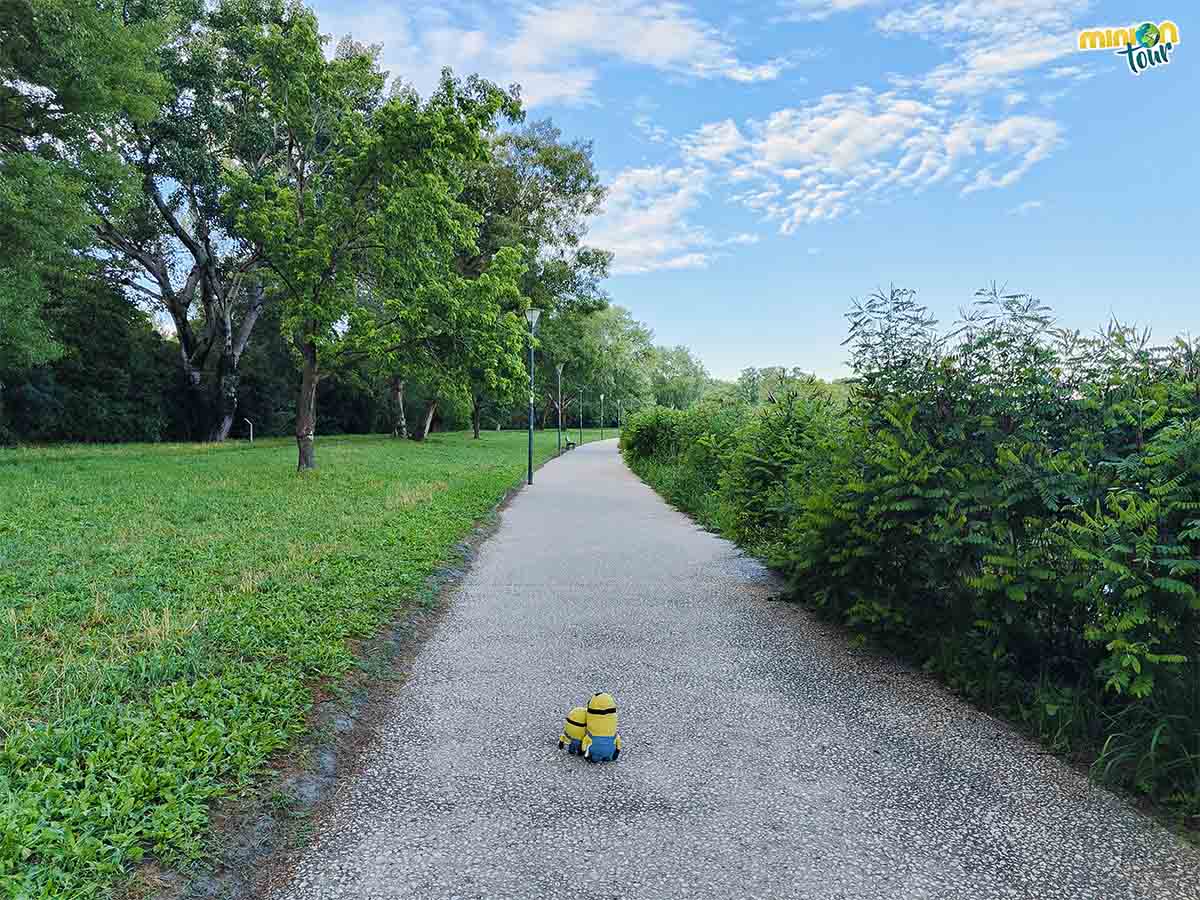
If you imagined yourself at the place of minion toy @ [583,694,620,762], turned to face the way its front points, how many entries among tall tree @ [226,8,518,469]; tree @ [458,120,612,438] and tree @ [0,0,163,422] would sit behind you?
0

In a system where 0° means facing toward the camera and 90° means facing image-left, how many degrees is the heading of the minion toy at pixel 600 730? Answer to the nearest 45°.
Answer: approximately 180°

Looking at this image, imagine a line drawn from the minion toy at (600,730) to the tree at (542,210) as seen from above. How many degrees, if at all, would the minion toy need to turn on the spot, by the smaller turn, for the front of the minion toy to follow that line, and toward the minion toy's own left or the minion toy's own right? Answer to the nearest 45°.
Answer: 0° — it already faces it

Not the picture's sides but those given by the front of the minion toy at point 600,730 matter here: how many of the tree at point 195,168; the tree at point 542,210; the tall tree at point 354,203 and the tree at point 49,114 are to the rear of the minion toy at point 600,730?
0

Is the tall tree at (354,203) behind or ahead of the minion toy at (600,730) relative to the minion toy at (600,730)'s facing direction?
ahead

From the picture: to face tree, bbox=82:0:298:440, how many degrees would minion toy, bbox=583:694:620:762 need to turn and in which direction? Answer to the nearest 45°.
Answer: approximately 45° to its left

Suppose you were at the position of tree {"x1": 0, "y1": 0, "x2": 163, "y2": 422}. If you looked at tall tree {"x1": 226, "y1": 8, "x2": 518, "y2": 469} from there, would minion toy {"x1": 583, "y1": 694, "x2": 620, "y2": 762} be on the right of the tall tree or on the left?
right

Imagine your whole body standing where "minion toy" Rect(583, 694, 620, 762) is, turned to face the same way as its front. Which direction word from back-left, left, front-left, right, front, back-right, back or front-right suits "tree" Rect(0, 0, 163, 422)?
front-left

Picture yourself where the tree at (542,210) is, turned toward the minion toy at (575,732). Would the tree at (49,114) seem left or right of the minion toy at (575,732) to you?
right

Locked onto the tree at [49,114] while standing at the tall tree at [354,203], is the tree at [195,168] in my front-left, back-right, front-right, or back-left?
front-right

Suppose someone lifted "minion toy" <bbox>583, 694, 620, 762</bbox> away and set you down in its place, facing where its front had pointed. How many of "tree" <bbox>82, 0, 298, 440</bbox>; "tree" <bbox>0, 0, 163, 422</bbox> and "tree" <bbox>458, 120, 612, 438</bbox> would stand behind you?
0
